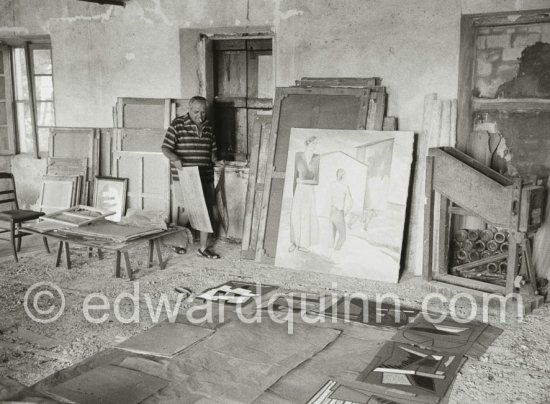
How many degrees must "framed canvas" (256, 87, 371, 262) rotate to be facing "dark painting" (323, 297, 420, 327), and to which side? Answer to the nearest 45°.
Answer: approximately 135° to its right

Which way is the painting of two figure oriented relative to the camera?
toward the camera

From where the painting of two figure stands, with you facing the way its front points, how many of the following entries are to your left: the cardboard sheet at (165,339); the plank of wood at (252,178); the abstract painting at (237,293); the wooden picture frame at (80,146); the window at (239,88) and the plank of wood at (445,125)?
1

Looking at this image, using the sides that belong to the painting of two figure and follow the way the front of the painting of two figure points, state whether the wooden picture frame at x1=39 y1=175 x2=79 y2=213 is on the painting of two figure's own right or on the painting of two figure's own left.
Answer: on the painting of two figure's own right

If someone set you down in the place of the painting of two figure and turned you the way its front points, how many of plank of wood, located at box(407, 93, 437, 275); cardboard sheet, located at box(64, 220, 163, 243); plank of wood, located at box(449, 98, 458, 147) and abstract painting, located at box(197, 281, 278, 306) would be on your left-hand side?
2

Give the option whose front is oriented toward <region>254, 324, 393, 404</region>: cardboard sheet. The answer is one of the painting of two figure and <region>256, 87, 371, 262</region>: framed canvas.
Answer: the painting of two figure

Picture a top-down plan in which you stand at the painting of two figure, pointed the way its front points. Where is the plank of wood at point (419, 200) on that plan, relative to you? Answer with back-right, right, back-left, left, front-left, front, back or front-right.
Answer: left

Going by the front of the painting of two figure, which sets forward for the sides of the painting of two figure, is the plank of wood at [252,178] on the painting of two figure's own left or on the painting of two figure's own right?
on the painting of two figure's own right

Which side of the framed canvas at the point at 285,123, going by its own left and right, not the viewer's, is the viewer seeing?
back

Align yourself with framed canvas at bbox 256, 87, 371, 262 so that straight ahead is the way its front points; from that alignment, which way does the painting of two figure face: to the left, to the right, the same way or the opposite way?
the opposite way

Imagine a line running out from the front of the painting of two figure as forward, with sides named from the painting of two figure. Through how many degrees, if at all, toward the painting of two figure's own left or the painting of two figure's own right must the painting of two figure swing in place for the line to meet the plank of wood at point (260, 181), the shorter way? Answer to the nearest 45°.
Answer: approximately 135° to the painting of two figure's own right
